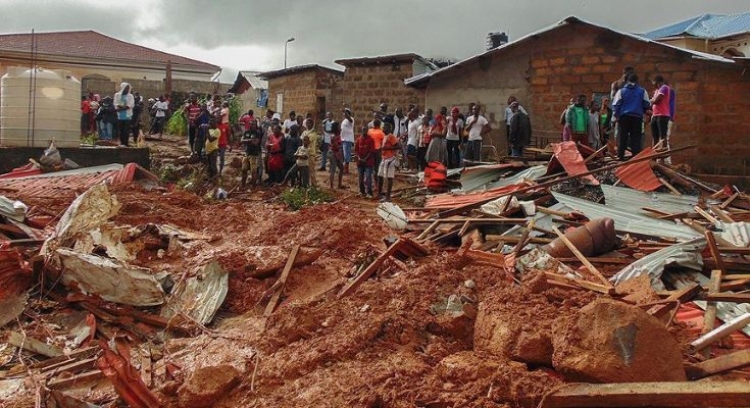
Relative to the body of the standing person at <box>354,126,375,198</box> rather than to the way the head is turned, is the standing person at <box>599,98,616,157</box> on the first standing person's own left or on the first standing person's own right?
on the first standing person's own left

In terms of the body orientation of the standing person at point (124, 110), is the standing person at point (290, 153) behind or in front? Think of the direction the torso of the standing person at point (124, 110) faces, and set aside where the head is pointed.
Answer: in front

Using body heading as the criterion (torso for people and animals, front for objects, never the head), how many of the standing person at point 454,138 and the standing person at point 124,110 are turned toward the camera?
2

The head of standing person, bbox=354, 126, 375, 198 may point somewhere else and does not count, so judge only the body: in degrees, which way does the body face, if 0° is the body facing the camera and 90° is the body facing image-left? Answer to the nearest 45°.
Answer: approximately 0°

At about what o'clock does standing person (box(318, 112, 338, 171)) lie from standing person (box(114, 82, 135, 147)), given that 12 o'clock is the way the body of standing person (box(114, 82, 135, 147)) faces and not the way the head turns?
standing person (box(318, 112, 338, 171)) is roughly at 10 o'clock from standing person (box(114, 82, 135, 147)).
